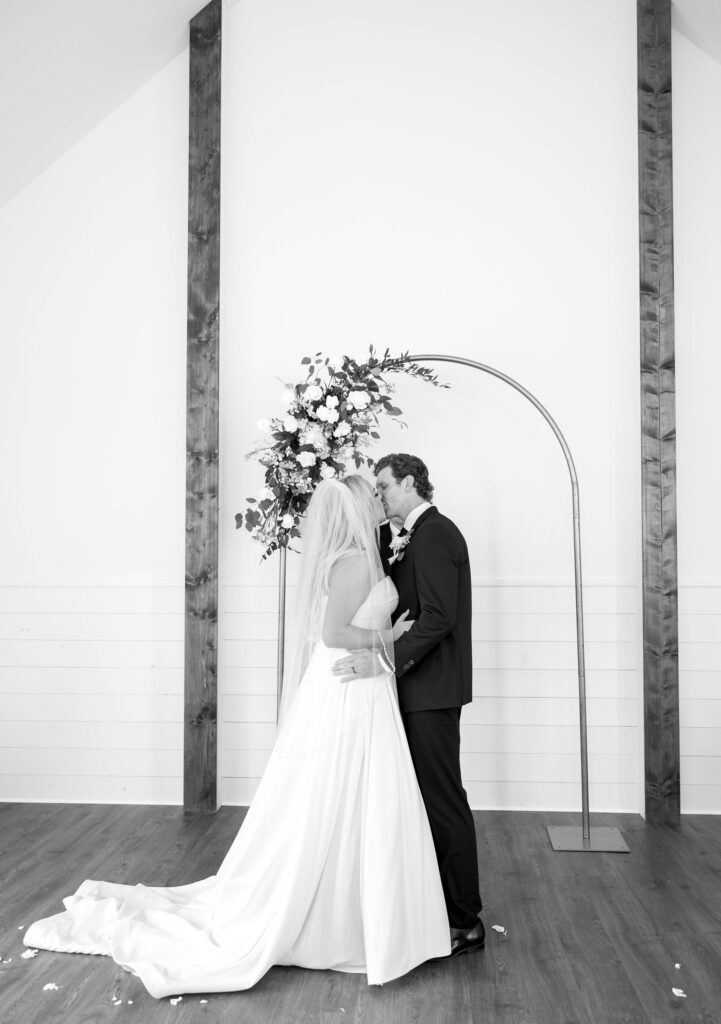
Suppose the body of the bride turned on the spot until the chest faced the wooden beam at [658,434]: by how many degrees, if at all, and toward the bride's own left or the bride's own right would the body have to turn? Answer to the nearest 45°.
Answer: approximately 45° to the bride's own left

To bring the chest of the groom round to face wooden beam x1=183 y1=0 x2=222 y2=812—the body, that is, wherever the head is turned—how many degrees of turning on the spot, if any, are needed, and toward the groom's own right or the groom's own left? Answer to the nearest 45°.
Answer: approximately 45° to the groom's own right

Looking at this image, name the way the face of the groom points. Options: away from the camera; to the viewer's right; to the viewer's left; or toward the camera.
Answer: to the viewer's left

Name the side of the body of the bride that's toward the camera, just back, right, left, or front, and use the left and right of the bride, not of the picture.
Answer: right

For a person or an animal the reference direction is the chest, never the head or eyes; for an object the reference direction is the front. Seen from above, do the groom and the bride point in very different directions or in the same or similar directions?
very different directions

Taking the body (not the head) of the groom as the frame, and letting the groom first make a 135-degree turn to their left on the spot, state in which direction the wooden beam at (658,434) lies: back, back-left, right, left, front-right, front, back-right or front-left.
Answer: left

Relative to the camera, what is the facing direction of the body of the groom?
to the viewer's left

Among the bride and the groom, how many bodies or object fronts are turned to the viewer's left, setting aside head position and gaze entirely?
1
